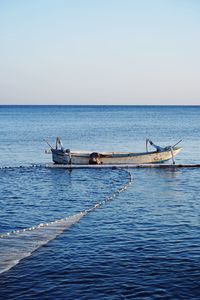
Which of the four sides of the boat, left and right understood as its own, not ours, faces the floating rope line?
right

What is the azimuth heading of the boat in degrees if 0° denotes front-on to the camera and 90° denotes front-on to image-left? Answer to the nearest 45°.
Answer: approximately 270°
